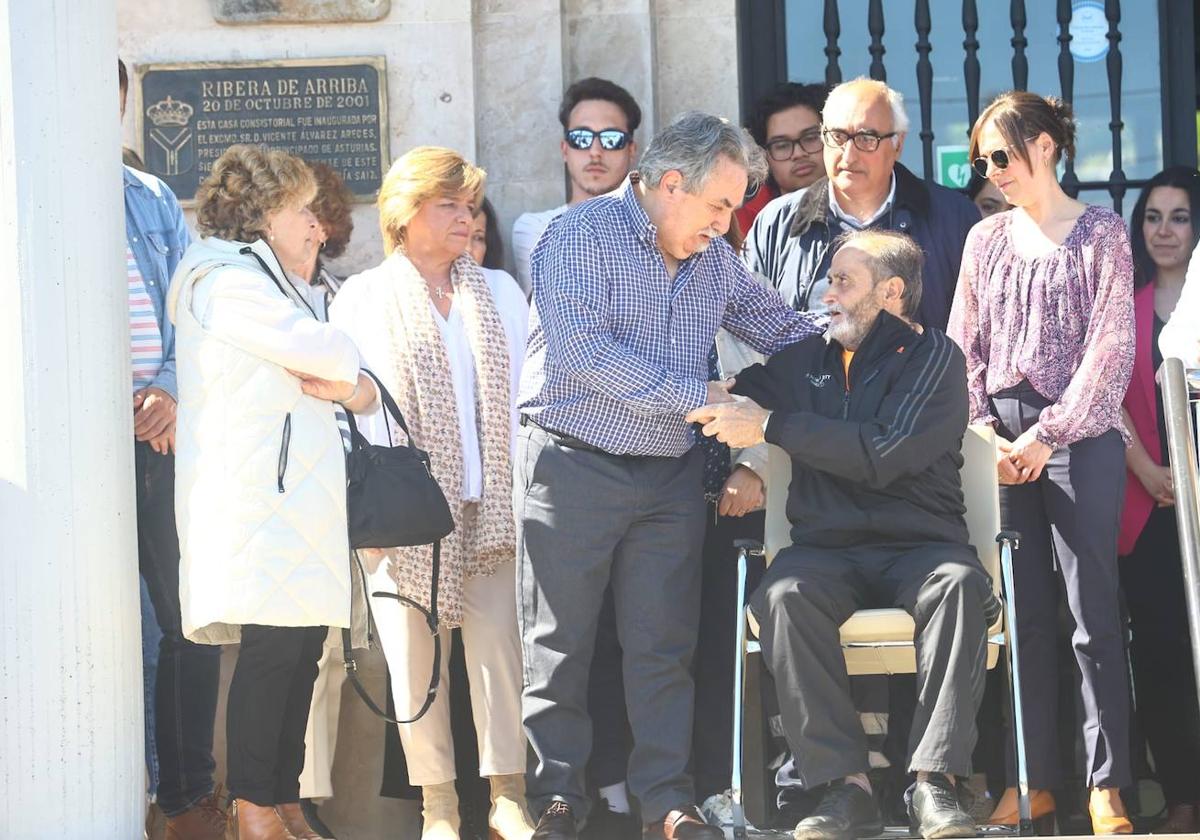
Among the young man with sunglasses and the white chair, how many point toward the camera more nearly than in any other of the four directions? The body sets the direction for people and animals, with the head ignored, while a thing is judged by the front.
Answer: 2

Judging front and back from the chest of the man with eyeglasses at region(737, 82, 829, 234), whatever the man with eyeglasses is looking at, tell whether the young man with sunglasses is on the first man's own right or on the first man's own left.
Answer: on the first man's own right

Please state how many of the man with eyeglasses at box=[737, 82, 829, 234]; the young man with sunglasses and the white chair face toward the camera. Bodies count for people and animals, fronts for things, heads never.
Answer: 3

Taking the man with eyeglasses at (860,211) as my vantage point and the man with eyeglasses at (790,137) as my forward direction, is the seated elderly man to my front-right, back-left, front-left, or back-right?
back-left

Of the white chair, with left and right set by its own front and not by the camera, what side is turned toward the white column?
right

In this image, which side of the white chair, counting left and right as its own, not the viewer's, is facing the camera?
front

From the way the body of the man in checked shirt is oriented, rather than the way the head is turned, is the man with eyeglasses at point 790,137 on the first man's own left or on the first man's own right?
on the first man's own left

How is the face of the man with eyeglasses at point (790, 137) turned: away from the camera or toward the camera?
toward the camera

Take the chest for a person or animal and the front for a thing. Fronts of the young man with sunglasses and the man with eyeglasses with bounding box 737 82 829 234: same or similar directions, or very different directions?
same or similar directions

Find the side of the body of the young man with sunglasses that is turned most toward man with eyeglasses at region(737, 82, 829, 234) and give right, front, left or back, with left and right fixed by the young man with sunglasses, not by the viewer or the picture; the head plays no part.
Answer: left

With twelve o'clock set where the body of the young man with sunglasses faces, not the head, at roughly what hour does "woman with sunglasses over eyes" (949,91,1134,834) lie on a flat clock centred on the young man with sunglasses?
The woman with sunglasses over eyes is roughly at 10 o'clock from the young man with sunglasses.

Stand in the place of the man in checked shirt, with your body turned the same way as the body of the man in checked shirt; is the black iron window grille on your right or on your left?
on your left
